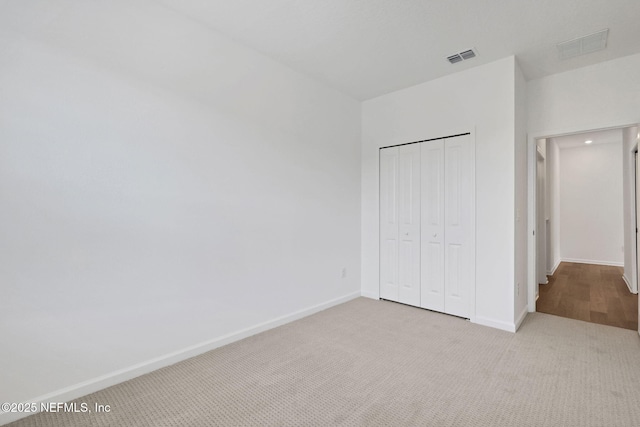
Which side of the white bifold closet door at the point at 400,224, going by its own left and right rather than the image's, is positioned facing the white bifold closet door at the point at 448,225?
left

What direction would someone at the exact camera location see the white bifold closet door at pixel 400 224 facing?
facing the viewer and to the left of the viewer
